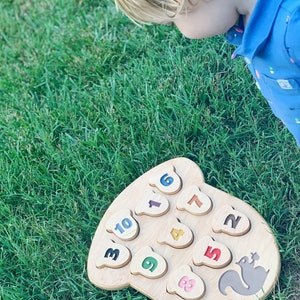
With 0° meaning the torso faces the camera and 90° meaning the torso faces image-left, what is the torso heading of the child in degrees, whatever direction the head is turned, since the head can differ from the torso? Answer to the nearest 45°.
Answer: approximately 45°
